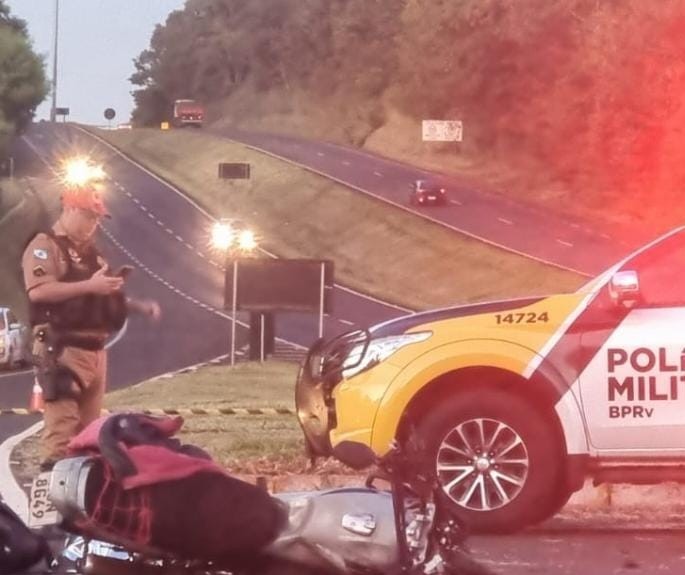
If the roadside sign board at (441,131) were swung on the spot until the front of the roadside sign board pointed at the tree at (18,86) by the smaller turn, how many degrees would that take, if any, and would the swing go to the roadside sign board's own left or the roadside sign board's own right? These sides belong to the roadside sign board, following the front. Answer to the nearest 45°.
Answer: approximately 90° to the roadside sign board's own right

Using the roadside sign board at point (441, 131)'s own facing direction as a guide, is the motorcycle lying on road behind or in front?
in front

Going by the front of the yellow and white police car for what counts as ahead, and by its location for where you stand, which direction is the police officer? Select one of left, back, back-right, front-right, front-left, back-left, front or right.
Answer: front-left

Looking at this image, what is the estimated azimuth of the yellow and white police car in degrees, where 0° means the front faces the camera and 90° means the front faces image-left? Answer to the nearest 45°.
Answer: approximately 90°

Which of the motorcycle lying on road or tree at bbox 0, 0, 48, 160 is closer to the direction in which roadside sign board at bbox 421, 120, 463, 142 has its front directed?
the motorcycle lying on road

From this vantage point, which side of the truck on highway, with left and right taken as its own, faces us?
back

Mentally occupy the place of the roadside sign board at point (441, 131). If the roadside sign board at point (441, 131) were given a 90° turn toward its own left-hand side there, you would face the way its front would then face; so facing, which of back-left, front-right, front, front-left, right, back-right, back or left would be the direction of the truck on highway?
back

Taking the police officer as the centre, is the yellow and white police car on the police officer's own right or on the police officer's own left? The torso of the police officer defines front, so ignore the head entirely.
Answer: on the police officer's own left

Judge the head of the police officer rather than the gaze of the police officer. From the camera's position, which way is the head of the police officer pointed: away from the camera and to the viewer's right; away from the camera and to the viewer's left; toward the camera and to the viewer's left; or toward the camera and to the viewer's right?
toward the camera and to the viewer's right

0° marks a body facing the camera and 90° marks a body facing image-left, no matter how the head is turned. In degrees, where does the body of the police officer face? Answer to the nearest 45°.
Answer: approximately 315°

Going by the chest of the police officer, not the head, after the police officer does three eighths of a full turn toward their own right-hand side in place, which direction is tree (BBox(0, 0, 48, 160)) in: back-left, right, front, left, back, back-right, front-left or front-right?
right
